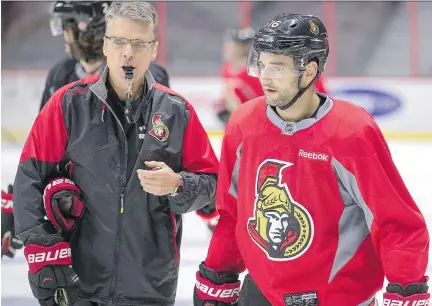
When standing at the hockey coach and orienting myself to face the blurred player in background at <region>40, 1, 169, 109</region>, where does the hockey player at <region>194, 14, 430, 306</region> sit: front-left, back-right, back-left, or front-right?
back-right

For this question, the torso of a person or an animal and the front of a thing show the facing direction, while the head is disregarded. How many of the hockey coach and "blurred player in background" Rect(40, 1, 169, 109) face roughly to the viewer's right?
0

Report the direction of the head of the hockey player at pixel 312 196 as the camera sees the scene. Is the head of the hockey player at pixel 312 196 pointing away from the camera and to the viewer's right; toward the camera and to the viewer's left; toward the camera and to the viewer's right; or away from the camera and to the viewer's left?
toward the camera and to the viewer's left

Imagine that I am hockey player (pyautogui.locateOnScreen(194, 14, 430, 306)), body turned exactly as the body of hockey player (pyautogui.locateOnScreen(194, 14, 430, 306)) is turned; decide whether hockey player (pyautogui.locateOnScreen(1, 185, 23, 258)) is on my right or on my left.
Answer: on my right

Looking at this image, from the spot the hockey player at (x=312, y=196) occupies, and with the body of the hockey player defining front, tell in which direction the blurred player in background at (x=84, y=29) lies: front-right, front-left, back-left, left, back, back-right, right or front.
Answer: right

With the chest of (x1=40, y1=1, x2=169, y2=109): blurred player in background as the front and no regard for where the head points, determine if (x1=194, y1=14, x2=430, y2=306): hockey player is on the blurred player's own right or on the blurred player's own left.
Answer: on the blurred player's own left

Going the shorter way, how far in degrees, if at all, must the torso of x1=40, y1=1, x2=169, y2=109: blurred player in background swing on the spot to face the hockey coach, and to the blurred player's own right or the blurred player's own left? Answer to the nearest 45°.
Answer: approximately 45° to the blurred player's own left

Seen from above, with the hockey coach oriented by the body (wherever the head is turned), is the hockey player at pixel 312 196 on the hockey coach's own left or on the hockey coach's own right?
on the hockey coach's own left

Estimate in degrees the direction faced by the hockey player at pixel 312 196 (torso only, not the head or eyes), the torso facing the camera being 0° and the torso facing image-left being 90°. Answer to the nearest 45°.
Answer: approximately 45°

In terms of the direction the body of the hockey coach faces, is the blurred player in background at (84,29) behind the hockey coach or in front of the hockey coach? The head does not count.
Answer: behind
